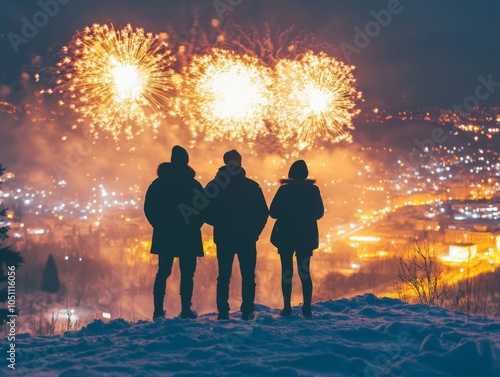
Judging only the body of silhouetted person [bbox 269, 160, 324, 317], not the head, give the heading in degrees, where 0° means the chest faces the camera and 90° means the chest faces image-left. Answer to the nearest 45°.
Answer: approximately 180°

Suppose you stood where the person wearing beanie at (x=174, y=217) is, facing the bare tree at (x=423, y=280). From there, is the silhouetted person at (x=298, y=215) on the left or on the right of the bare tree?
right

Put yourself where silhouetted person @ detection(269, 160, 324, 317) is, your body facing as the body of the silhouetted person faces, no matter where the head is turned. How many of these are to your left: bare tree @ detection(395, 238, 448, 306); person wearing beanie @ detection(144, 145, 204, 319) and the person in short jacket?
2

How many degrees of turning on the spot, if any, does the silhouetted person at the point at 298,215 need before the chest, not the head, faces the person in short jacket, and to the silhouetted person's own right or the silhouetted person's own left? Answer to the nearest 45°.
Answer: approximately 90° to the silhouetted person's own left

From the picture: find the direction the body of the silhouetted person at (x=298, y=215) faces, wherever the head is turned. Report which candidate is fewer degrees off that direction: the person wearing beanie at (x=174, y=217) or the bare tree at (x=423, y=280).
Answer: the bare tree

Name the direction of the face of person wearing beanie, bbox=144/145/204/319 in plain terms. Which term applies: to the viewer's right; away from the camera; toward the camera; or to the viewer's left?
away from the camera

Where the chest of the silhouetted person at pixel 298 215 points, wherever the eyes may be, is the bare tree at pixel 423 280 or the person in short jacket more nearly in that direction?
the bare tree

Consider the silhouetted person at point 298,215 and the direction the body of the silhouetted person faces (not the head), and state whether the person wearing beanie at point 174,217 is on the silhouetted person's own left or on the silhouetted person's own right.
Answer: on the silhouetted person's own left
